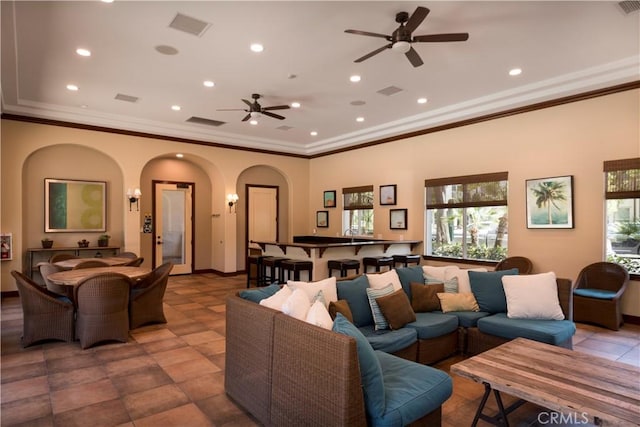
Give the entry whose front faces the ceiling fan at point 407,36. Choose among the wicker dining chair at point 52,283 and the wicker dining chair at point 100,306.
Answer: the wicker dining chair at point 52,283

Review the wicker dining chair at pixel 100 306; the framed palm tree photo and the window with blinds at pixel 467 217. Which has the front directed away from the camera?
the wicker dining chair

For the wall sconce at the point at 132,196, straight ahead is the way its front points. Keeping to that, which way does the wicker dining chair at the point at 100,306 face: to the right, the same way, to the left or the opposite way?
the opposite way

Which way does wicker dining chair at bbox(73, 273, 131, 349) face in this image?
away from the camera

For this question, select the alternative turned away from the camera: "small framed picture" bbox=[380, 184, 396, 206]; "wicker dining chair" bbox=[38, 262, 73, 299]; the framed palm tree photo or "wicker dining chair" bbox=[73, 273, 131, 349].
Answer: "wicker dining chair" bbox=[73, 273, 131, 349]

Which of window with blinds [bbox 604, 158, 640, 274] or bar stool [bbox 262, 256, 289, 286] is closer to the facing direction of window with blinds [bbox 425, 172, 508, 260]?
the bar stool

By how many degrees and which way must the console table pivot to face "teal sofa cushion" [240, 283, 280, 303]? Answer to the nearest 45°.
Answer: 0° — it already faces it

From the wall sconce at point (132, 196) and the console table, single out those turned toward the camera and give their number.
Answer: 2

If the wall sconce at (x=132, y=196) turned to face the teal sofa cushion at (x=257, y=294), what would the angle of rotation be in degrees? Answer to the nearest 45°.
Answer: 0° — it already faces it

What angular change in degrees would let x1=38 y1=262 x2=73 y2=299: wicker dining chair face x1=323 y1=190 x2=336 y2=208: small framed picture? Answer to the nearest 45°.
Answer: approximately 45° to its left

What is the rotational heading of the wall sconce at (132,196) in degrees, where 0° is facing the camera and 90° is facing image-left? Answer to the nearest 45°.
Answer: approximately 0°

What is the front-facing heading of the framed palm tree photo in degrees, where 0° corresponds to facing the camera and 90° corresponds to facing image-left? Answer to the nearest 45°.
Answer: approximately 45°
